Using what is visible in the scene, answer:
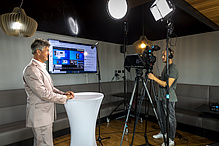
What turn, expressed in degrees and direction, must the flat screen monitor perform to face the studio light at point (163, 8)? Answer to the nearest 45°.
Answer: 0° — it already faces it

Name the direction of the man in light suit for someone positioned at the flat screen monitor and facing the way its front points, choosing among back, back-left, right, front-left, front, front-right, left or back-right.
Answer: front-right

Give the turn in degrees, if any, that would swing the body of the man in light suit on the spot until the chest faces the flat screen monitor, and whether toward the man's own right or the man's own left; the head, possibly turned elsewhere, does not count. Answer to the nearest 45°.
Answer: approximately 90° to the man's own left

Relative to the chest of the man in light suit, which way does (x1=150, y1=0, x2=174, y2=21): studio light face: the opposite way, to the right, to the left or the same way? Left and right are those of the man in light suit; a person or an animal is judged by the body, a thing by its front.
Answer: the opposite way

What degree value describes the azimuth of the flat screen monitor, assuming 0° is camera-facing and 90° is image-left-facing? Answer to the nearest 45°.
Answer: approximately 315°

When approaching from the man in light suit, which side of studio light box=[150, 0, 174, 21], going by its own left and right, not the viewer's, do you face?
front

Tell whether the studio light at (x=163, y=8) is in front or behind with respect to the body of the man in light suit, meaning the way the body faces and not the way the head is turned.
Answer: in front

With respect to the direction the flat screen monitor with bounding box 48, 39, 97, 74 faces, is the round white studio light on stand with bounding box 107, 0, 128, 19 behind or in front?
in front

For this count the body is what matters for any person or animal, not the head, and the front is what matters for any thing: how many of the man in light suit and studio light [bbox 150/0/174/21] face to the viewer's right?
1

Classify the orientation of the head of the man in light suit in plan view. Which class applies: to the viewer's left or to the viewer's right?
to the viewer's right

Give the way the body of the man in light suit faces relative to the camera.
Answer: to the viewer's right

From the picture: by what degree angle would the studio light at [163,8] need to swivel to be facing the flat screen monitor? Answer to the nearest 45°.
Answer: approximately 90° to its right

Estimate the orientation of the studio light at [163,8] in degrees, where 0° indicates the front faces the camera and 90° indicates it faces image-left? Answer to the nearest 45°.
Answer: approximately 45°
